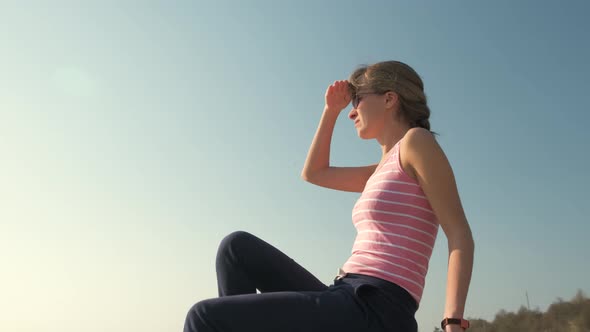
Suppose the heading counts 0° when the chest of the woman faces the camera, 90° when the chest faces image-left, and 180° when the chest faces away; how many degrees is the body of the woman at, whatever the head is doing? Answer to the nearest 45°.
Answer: approximately 90°

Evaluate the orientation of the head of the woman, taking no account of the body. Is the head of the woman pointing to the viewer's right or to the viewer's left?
to the viewer's left

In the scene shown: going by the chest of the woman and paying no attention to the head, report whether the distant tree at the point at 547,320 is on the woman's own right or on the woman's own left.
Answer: on the woman's own right
